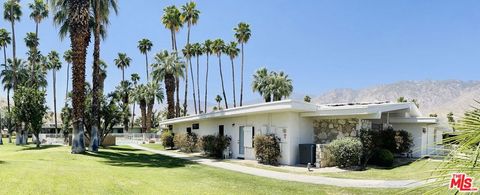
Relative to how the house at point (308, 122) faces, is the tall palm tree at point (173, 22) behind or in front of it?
behind

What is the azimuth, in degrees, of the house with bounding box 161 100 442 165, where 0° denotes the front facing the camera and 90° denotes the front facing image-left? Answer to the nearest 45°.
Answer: approximately 315°

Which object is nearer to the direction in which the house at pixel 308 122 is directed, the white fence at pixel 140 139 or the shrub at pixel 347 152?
the shrub

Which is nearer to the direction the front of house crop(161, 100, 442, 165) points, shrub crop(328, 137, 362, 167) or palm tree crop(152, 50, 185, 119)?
the shrub

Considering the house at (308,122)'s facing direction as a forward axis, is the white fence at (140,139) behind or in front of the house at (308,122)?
behind
